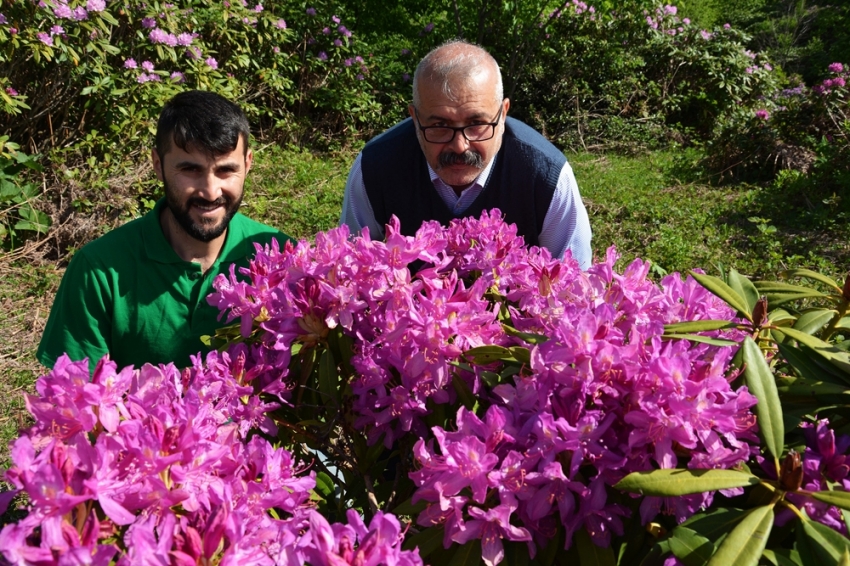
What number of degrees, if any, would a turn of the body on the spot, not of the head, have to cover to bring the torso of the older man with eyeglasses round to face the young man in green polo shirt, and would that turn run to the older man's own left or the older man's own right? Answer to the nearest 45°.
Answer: approximately 45° to the older man's own right

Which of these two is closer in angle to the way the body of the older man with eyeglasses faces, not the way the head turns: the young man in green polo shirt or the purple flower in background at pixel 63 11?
the young man in green polo shirt

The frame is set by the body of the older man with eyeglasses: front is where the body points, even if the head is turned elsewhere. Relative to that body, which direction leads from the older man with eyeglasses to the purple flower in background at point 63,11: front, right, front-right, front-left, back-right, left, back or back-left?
back-right

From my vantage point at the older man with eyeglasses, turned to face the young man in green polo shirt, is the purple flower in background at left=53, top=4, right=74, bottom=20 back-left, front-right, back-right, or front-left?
front-right

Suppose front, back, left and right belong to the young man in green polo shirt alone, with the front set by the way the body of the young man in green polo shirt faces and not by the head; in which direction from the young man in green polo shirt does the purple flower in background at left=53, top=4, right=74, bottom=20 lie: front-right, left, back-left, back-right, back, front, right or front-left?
back-left

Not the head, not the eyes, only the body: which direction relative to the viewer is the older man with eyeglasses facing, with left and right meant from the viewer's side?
facing the viewer

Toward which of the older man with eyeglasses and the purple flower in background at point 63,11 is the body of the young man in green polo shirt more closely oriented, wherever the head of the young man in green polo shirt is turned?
the older man with eyeglasses

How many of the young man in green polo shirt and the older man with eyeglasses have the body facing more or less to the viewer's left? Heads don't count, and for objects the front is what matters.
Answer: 0

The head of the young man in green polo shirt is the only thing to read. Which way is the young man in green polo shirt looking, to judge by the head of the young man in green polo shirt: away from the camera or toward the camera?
toward the camera

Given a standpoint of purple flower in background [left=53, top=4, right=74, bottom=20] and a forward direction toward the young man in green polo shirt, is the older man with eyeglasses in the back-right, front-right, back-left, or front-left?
front-left
